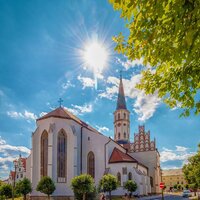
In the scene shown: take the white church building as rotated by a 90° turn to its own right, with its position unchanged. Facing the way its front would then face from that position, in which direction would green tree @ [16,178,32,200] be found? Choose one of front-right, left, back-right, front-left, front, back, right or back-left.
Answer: right

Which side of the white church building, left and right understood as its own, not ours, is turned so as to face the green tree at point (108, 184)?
right

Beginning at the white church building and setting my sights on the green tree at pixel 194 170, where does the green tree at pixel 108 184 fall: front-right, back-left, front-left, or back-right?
front-right
